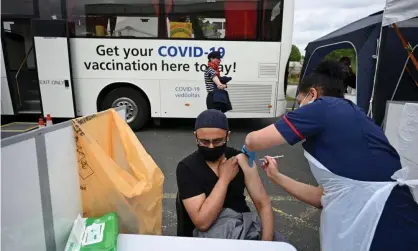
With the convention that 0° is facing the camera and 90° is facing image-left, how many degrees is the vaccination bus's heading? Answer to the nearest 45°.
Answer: approximately 90°

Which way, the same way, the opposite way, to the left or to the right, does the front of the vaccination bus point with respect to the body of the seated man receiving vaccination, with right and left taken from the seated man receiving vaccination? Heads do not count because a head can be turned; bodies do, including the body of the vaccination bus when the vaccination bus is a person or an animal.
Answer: to the right

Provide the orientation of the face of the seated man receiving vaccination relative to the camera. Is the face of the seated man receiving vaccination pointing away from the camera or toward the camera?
toward the camera

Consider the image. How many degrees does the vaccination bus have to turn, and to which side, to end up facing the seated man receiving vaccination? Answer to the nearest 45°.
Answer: approximately 90° to its left

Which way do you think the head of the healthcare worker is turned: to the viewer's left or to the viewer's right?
to the viewer's left

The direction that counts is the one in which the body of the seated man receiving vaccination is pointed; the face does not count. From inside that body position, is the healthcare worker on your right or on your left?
on your left

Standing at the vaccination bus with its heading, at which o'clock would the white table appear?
The white table is roughly at 9 o'clock from the vaccination bus.

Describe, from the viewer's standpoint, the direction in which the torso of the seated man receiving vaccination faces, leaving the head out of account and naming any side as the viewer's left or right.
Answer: facing the viewer

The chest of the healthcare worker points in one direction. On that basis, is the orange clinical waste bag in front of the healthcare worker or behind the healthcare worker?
in front

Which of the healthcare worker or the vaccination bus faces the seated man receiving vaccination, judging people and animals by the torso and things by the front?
the healthcare worker

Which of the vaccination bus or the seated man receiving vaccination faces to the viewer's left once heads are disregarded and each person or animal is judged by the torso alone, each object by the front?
the vaccination bus

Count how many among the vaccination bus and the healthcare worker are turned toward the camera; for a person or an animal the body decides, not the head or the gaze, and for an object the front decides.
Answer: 0

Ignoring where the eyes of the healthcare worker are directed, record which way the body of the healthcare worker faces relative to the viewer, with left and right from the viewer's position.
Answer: facing to the left of the viewer

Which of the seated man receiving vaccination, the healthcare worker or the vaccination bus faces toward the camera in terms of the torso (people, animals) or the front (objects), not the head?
the seated man receiving vaccination

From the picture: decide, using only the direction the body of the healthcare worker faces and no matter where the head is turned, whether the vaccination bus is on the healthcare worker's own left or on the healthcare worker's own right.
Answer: on the healthcare worker's own right
